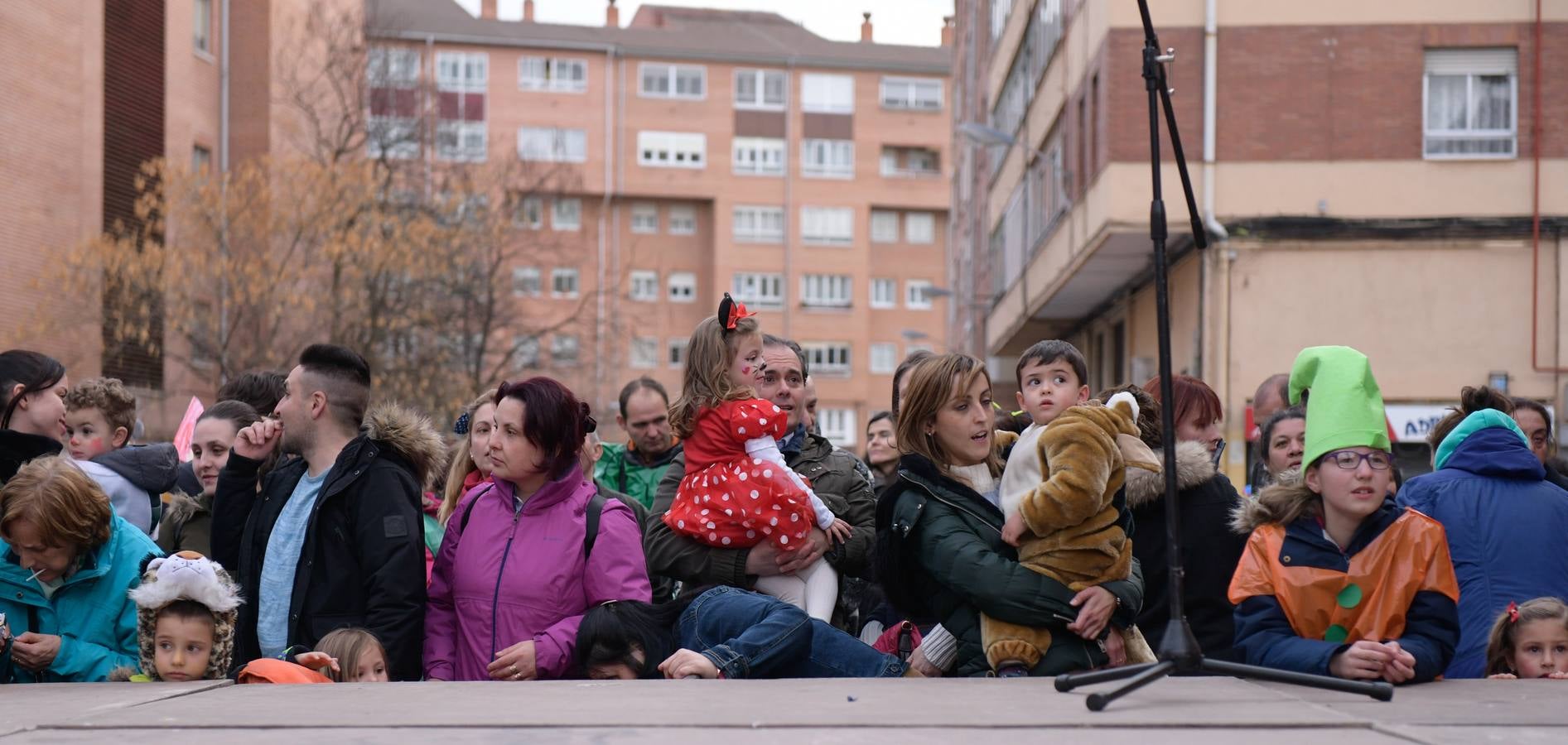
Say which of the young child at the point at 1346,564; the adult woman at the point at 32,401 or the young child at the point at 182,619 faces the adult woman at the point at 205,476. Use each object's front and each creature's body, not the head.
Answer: the adult woman at the point at 32,401

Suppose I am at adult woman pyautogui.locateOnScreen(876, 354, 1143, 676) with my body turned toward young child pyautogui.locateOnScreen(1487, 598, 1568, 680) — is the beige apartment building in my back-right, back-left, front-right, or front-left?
front-left

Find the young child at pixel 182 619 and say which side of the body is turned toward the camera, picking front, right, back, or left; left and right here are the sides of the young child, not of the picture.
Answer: front

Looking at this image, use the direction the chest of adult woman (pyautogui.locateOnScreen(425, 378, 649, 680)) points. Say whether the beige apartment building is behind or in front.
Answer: behind

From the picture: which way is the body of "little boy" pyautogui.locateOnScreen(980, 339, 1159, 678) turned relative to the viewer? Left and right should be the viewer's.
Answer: facing the viewer and to the left of the viewer

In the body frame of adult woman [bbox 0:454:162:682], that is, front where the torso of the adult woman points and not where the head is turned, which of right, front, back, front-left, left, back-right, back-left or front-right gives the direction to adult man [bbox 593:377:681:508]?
back

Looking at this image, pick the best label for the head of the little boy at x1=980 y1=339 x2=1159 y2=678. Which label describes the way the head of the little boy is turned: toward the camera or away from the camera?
toward the camera

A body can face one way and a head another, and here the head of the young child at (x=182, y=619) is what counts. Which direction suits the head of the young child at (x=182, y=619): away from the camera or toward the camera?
toward the camera
